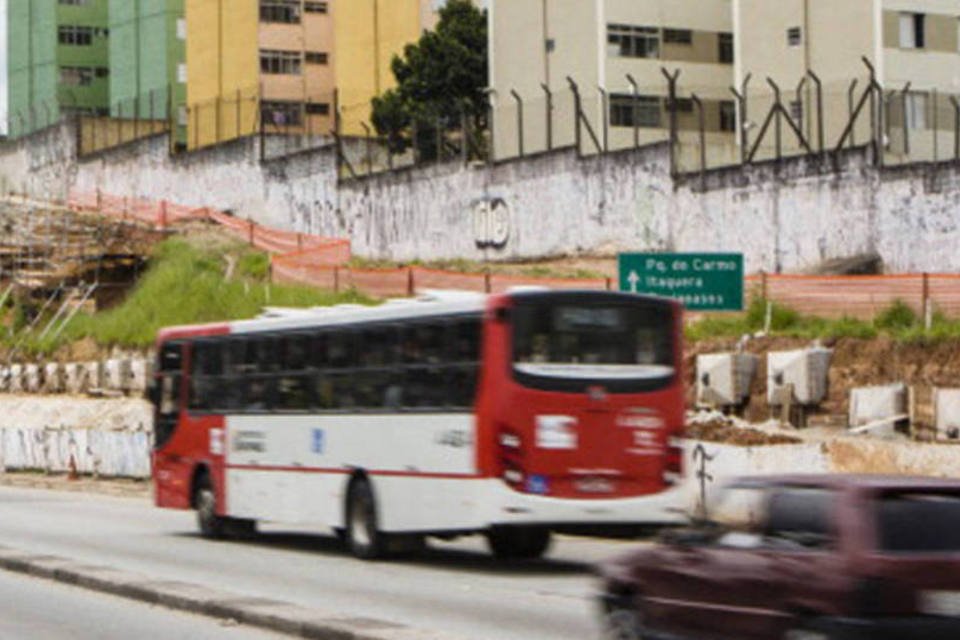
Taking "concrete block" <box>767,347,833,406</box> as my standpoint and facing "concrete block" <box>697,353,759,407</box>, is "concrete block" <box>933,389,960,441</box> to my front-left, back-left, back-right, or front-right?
back-left

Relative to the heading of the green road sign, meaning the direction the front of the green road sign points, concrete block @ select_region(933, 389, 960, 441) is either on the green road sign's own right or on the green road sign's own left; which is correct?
on the green road sign's own left

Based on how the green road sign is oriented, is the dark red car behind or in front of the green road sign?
in front

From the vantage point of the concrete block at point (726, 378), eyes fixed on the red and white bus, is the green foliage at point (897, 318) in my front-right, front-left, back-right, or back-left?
back-left

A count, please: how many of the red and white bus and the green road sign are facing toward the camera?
1

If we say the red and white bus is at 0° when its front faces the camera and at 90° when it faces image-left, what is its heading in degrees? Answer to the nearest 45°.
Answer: approximately 135°

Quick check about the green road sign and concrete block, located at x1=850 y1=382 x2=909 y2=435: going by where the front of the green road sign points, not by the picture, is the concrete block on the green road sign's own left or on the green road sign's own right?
on the green road sign's own left

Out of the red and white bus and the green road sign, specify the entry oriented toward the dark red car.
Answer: the green road sign

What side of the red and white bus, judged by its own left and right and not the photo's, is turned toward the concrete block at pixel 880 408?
right

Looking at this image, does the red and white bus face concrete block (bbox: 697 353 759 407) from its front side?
no

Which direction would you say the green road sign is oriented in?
toward the camera

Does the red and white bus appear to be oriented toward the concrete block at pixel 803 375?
no

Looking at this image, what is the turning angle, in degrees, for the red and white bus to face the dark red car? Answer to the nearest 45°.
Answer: approximately 135° to its left

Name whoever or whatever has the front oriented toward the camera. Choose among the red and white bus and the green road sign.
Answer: the green road sign

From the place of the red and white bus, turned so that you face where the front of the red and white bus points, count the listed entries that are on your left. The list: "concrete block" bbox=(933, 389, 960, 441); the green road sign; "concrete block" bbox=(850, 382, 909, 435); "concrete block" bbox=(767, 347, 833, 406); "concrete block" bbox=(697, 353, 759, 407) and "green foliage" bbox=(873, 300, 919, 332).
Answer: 0
